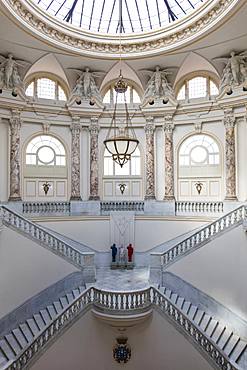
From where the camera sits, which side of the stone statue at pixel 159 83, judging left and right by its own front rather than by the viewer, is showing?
front

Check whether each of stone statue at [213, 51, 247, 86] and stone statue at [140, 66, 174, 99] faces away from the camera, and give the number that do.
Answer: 0

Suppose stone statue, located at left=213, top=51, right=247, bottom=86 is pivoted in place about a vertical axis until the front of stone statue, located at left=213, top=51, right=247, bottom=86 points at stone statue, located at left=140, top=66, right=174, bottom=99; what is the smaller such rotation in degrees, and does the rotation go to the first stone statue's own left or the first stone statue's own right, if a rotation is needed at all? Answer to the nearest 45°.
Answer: approximately 45° to the first stone statue's own right

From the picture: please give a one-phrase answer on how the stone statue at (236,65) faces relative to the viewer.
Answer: facing the viewer and to the left of the viewer

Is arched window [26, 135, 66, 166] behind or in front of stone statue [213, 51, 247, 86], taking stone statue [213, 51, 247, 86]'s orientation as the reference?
in front

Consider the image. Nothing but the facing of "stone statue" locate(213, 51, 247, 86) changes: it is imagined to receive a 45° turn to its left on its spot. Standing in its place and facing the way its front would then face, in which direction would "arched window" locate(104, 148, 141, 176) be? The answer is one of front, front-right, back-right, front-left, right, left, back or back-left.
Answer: right

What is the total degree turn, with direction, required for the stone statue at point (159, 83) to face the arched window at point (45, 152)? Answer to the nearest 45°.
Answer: approximately 90° to its right
